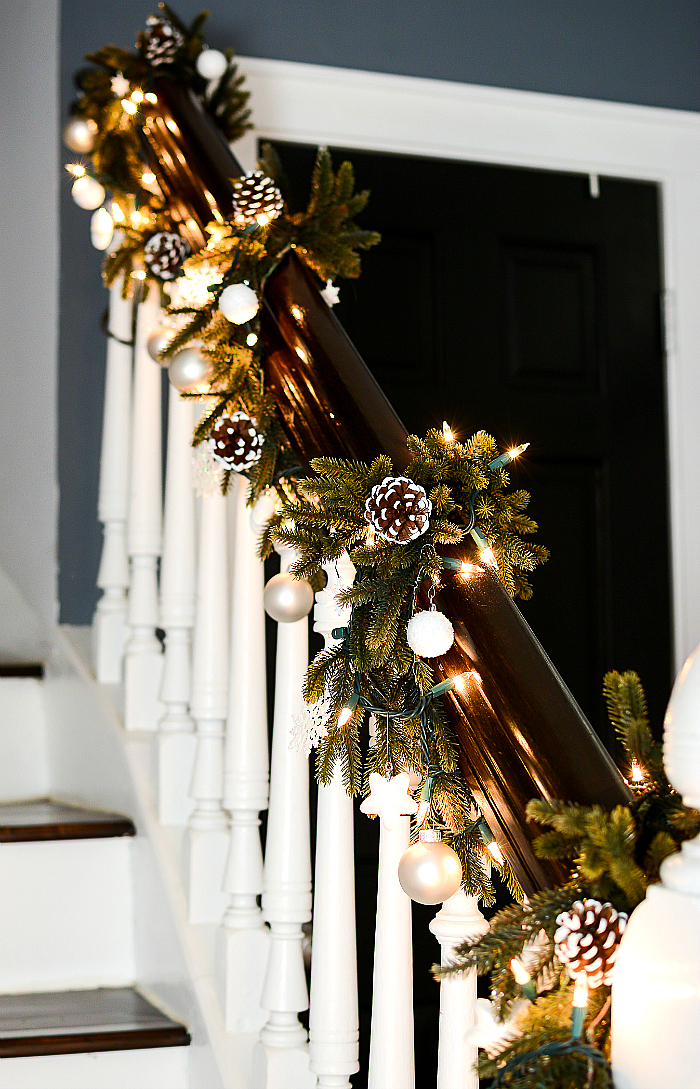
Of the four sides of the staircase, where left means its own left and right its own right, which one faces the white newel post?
front

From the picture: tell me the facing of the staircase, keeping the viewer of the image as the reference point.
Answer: facing the viewer

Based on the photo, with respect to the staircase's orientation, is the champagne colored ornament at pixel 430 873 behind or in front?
in front
